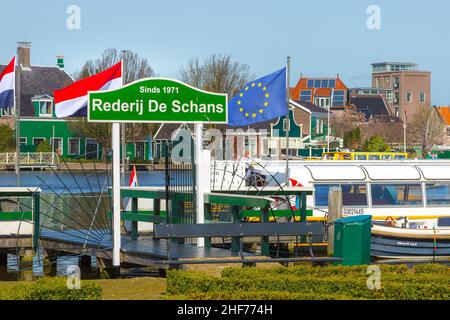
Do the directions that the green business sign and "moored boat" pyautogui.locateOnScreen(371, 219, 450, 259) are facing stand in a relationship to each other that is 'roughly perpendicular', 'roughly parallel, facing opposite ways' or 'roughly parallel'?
roughly perpendicular

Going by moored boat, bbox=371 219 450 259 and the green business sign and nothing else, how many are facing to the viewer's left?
1

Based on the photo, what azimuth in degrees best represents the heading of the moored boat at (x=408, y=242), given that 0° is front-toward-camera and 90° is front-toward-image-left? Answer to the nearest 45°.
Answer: approximately 90°

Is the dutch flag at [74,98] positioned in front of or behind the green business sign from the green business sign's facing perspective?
behind

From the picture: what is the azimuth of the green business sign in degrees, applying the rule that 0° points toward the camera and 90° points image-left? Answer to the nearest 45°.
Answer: approximately 0°

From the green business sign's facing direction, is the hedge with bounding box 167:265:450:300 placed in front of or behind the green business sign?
in front

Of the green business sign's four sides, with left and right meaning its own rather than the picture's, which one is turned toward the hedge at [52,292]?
front

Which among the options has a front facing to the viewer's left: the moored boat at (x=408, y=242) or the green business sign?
the moored boat

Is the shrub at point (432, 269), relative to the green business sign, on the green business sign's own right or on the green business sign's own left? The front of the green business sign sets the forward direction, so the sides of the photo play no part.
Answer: on the green business sign's own left

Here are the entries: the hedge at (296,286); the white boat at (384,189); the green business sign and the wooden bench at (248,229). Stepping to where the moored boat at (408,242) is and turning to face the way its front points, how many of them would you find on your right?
1

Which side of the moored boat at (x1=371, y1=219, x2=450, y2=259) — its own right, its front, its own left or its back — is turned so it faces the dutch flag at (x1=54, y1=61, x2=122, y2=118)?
front
